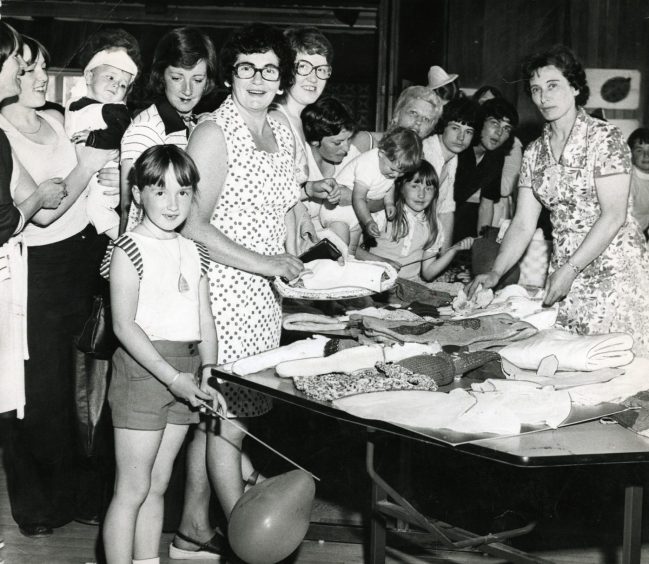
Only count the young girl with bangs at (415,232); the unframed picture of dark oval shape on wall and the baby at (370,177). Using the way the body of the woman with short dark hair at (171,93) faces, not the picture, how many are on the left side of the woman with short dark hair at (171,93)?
3

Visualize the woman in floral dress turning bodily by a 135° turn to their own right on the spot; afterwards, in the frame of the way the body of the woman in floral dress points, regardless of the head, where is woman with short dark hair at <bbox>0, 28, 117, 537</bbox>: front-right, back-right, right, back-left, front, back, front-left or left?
left

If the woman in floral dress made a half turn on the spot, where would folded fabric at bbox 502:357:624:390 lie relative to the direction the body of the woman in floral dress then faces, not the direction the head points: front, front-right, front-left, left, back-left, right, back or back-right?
back-right

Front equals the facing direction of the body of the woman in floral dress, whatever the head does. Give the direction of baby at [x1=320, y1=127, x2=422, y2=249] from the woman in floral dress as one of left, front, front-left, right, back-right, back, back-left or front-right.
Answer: right

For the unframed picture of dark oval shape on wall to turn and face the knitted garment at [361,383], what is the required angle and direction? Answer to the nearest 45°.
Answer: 0° — it already faces it

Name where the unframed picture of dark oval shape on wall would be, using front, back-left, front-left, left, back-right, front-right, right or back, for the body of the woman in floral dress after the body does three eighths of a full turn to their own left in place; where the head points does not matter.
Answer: left

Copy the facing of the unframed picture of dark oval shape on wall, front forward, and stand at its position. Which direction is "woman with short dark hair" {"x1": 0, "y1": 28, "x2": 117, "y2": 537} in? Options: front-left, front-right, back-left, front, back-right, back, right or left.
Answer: front-right

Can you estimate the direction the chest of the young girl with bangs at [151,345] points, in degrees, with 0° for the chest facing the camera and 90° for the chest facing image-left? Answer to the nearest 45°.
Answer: approximately 315°

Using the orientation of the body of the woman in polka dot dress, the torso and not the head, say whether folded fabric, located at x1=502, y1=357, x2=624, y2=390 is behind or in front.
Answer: in front

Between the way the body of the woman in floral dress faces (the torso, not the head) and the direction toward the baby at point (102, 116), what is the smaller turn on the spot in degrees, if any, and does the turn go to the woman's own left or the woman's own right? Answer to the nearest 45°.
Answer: approximately 45° to the woman's own right

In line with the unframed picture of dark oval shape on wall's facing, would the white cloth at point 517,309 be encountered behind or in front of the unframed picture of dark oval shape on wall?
in front
